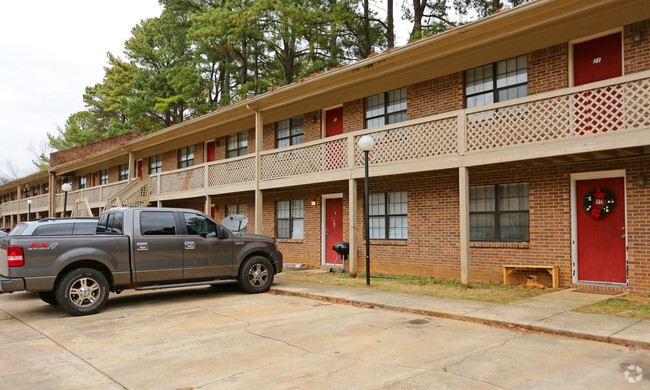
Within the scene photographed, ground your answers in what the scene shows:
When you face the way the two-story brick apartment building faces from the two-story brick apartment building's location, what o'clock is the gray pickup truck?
The gray pickup truck is roughly at 1 o'clock from the two-story brick apartment building.

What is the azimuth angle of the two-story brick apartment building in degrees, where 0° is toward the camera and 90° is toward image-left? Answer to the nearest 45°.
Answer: approximately 45°

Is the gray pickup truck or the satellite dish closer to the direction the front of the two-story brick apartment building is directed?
the gray pickup truck
